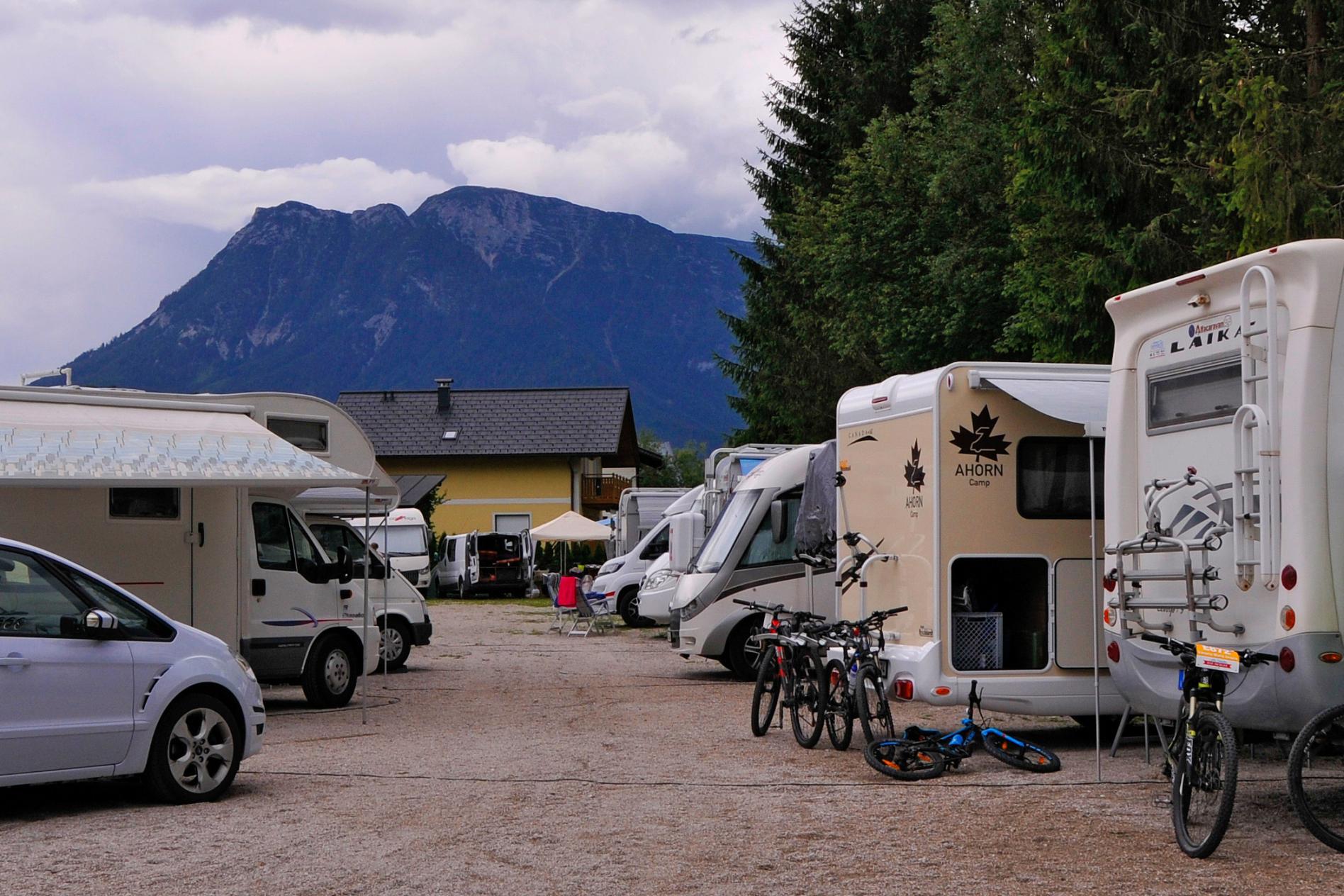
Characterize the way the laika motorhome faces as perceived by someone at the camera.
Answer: facing away from the viewer and to the right of the viewer

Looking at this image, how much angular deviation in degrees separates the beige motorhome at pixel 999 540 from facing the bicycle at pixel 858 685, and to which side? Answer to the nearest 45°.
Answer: approximately 135° to its left

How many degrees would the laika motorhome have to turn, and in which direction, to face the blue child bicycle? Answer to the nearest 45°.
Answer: approximately 90° to its left

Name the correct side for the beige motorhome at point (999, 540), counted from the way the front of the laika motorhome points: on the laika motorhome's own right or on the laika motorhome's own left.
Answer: on the laika motorhome's own left

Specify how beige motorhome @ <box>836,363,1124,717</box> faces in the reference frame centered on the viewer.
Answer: facing away from the viewer and to the right of the viewer

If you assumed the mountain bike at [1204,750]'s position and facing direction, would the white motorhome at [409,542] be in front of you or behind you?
behind

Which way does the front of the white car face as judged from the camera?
facing to the right of the viewer

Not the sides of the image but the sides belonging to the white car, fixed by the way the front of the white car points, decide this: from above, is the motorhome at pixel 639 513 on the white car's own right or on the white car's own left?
on the white car's own left

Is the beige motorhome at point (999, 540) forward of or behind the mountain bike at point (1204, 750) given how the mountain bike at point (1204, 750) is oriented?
behind
